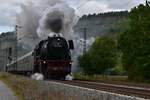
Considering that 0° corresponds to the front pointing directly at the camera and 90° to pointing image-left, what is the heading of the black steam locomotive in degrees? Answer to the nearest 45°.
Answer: approximately 315°
